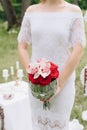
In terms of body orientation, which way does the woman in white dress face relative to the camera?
toward the camera
